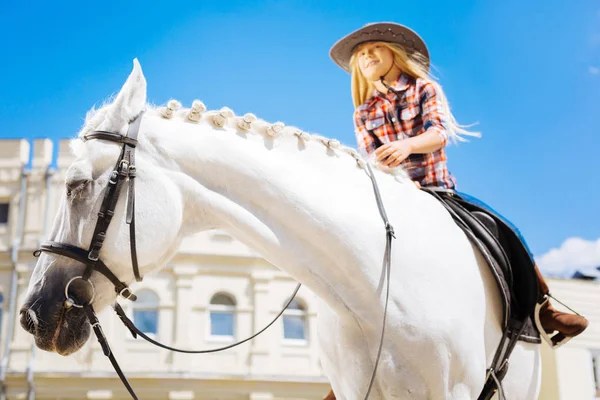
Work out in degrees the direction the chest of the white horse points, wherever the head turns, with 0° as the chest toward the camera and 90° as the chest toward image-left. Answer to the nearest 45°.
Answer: approximately 45°
